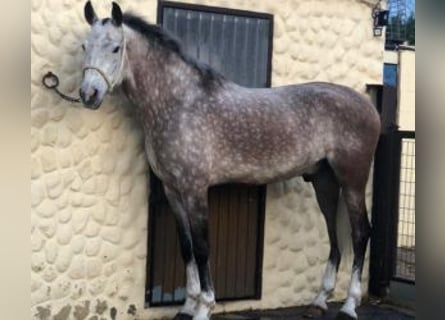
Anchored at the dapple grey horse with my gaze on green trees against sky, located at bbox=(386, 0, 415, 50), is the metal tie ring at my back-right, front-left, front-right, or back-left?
back-left

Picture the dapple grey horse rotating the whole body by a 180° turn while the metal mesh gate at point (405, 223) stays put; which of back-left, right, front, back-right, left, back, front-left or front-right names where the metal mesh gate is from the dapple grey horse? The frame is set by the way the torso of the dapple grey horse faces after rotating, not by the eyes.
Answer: front-left

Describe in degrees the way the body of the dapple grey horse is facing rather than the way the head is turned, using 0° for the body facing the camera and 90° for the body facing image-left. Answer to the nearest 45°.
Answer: approximately 90°

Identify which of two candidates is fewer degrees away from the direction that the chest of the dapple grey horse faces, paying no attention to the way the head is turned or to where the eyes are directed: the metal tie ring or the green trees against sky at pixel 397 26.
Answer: the metal tie ring

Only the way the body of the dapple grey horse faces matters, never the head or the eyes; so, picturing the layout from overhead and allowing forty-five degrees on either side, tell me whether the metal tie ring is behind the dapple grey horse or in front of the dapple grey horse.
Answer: in front

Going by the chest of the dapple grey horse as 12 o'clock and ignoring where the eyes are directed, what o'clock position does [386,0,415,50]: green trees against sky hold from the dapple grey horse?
The green trees against sky is roughly at 4 o'clock from the dapple grey horse.
